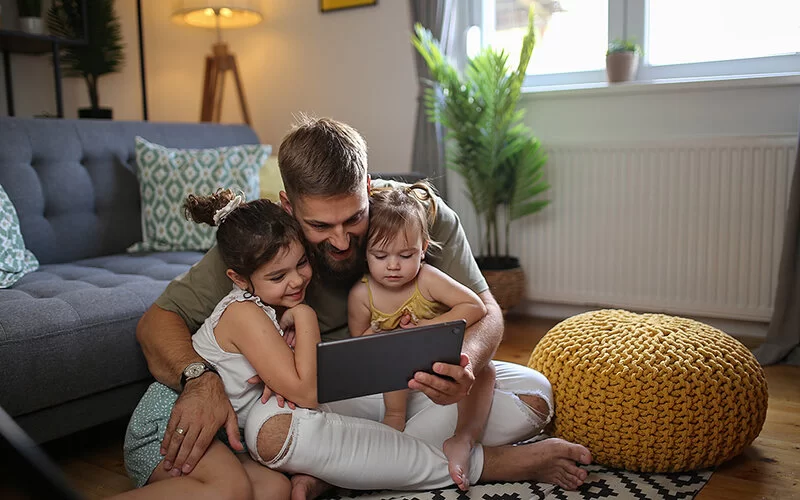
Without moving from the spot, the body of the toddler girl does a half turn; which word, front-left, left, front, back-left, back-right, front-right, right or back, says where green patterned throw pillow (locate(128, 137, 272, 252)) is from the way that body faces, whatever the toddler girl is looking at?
front-left

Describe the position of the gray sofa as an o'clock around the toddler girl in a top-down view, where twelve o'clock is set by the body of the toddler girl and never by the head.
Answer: The gray sofa is roughly at 4 o'clock from the toddler girl.

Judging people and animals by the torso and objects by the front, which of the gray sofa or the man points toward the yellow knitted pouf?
the gray sofa

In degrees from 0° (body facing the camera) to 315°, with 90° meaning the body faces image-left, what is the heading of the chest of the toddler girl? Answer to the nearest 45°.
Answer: approximately 0°

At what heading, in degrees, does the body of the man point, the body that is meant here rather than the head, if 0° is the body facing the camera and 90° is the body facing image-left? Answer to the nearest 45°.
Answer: approximately 0°

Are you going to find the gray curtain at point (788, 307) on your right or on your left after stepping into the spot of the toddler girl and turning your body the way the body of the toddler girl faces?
on your left

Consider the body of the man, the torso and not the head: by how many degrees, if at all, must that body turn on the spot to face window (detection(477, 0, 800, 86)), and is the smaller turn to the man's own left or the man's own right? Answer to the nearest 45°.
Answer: approximately 135° to the man's own left

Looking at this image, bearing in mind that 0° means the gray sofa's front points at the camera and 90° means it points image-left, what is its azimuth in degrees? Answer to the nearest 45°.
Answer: approximately 315°
